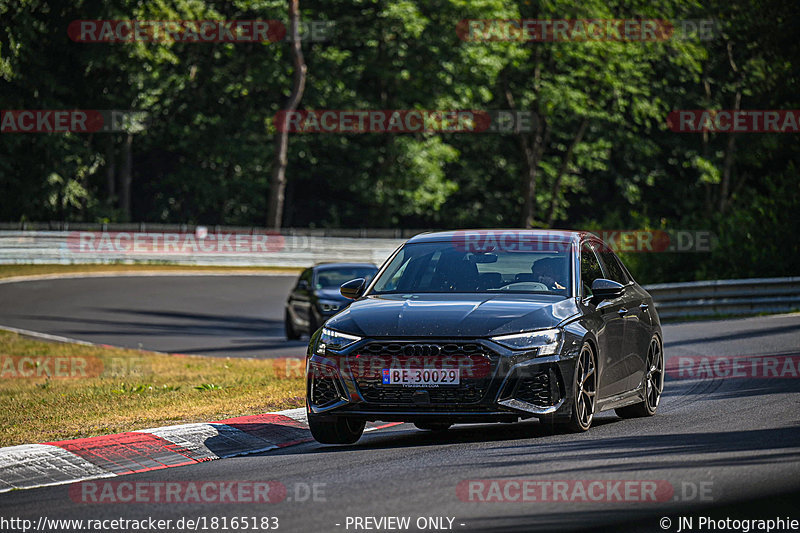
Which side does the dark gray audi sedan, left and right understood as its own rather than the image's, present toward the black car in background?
back

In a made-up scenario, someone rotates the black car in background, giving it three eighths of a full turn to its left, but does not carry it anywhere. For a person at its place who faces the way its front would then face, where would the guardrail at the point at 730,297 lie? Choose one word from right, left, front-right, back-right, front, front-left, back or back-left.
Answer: right

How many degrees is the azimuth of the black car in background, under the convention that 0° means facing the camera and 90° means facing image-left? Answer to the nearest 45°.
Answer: approximately 315°

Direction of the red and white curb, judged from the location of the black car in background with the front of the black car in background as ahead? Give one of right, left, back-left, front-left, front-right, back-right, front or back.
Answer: front-right

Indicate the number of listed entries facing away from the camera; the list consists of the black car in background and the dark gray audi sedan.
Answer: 0

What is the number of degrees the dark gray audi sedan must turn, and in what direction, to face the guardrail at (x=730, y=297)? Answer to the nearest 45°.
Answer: approximately 180°

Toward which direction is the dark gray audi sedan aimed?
toward the camera

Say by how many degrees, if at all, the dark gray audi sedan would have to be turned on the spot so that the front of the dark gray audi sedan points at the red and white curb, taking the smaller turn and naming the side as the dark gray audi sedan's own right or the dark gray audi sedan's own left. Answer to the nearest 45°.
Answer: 0° — it already faces it

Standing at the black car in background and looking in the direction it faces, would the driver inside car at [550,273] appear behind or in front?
in front
